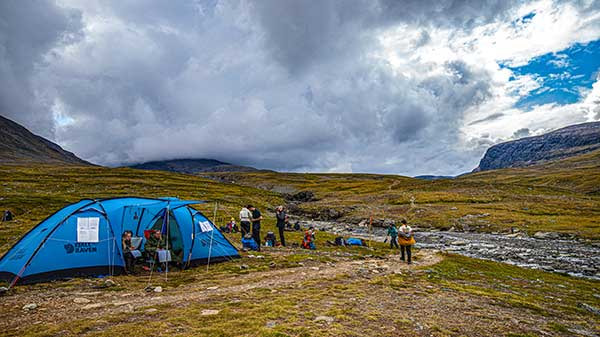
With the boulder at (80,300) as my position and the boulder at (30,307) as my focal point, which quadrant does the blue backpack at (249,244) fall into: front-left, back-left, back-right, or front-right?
back-right

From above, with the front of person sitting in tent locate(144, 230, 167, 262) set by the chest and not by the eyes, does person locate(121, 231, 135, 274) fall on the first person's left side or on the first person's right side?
on the first person's right side

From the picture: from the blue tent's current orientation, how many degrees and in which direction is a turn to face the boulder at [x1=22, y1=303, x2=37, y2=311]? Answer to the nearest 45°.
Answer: approximately 45° to its right

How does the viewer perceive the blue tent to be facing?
facing the viewer and to the right of the viewer

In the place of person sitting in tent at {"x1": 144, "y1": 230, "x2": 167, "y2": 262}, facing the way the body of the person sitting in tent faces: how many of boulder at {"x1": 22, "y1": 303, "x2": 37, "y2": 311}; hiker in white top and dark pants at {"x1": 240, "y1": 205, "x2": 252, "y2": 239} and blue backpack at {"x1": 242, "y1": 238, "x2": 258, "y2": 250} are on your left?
2

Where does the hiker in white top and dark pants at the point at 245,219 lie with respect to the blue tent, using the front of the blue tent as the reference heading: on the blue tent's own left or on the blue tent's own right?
on the blue tent's own left

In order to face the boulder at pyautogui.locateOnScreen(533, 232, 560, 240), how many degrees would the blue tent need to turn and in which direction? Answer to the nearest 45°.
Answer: approximately 45° to its left

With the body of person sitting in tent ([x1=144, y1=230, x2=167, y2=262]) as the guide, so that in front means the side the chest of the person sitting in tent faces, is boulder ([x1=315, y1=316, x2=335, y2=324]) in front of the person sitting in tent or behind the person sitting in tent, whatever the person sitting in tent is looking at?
in front

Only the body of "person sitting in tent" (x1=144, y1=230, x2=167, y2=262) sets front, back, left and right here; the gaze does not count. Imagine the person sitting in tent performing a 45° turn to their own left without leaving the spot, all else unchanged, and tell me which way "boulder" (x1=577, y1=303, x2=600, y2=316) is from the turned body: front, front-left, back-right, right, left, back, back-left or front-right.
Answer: front-right

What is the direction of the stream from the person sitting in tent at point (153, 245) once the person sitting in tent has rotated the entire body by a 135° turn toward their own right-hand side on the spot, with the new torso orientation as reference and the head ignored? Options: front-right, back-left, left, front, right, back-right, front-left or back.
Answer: back

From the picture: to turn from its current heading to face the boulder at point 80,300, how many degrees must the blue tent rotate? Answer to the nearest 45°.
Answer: approximately 45° to its right

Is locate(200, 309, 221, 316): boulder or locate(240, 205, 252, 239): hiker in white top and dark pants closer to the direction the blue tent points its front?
the boulder

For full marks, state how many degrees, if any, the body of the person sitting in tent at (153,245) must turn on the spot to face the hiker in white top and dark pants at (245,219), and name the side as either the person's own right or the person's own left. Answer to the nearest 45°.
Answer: approximately 90° to the person's own left

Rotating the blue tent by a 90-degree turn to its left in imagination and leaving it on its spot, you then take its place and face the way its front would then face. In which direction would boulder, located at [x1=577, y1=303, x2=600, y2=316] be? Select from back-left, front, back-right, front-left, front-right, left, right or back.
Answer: right

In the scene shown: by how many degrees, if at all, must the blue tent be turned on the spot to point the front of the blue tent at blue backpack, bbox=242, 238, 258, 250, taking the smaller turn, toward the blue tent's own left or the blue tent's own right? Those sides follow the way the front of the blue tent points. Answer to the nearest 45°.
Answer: approximately 90° to the blue tent's own left
